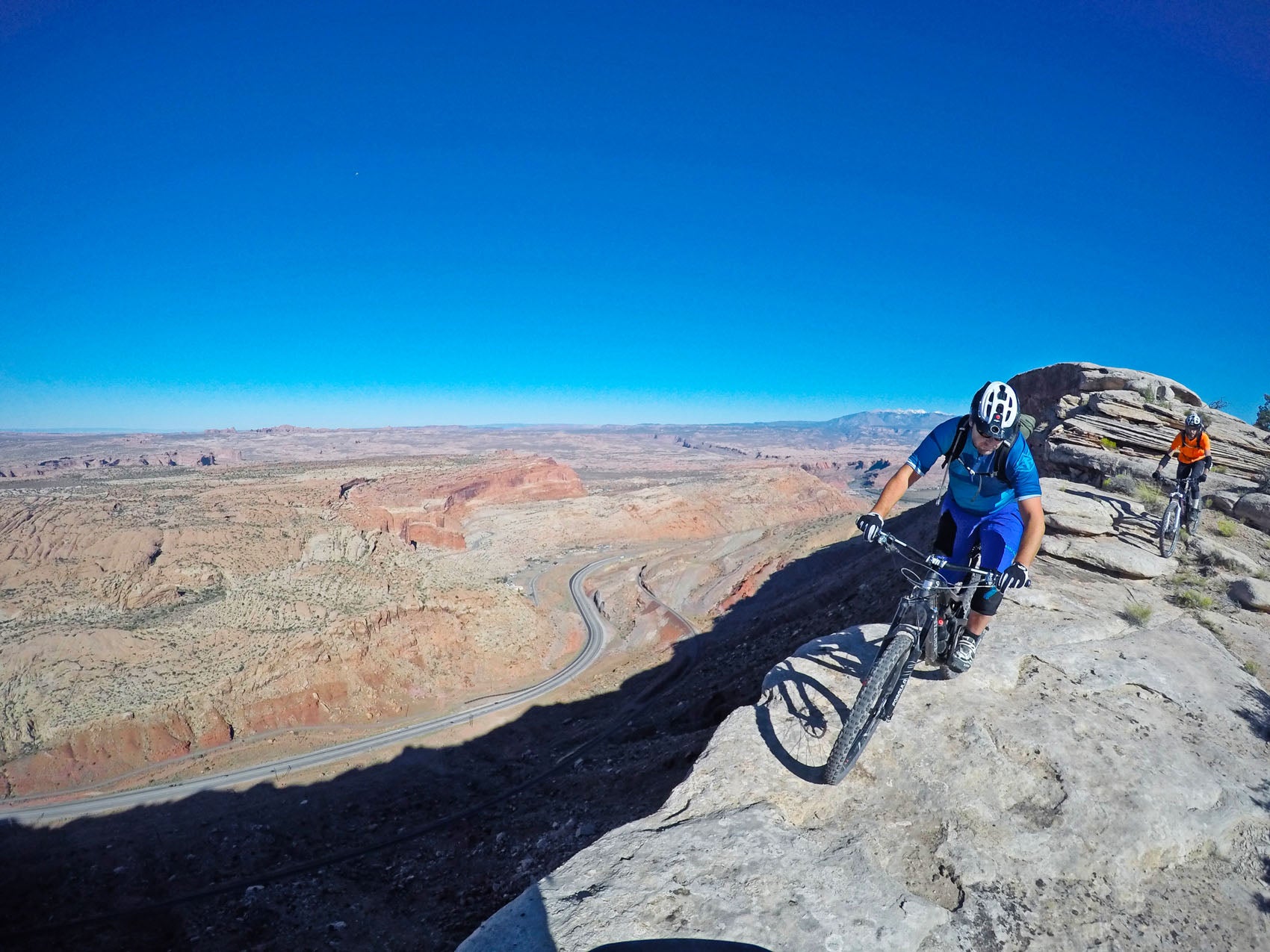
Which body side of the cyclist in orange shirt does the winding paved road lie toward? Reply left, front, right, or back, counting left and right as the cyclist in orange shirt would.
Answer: right

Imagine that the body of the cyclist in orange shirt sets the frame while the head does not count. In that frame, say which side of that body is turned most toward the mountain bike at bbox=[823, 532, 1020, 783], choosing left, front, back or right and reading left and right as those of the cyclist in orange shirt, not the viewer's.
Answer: front

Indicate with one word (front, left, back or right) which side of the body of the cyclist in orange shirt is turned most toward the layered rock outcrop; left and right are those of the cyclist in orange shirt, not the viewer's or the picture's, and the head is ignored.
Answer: back

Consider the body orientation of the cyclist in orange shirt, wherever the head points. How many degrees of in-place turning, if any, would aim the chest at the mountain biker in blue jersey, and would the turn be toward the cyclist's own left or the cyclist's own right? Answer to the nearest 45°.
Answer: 0° — they already face them

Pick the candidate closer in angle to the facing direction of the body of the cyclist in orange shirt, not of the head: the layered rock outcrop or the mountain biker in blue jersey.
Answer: the mountain biker in blue jersey

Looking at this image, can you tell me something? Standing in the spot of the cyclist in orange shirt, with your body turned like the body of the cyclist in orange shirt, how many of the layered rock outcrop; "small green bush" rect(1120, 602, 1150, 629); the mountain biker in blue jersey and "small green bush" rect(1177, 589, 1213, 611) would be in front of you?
3

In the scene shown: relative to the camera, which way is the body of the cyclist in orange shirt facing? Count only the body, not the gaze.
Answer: toward the camera

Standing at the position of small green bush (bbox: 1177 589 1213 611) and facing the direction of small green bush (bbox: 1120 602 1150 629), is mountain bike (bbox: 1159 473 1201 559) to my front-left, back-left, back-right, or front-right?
back-right

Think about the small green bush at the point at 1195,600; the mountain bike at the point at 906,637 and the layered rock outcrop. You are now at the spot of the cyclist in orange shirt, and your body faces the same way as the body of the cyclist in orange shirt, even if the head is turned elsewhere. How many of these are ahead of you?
2

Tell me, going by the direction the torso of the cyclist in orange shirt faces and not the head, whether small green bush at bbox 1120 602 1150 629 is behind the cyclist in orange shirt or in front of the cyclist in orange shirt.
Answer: in front

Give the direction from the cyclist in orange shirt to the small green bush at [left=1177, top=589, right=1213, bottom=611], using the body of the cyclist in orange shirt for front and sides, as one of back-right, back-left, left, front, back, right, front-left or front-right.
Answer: front
